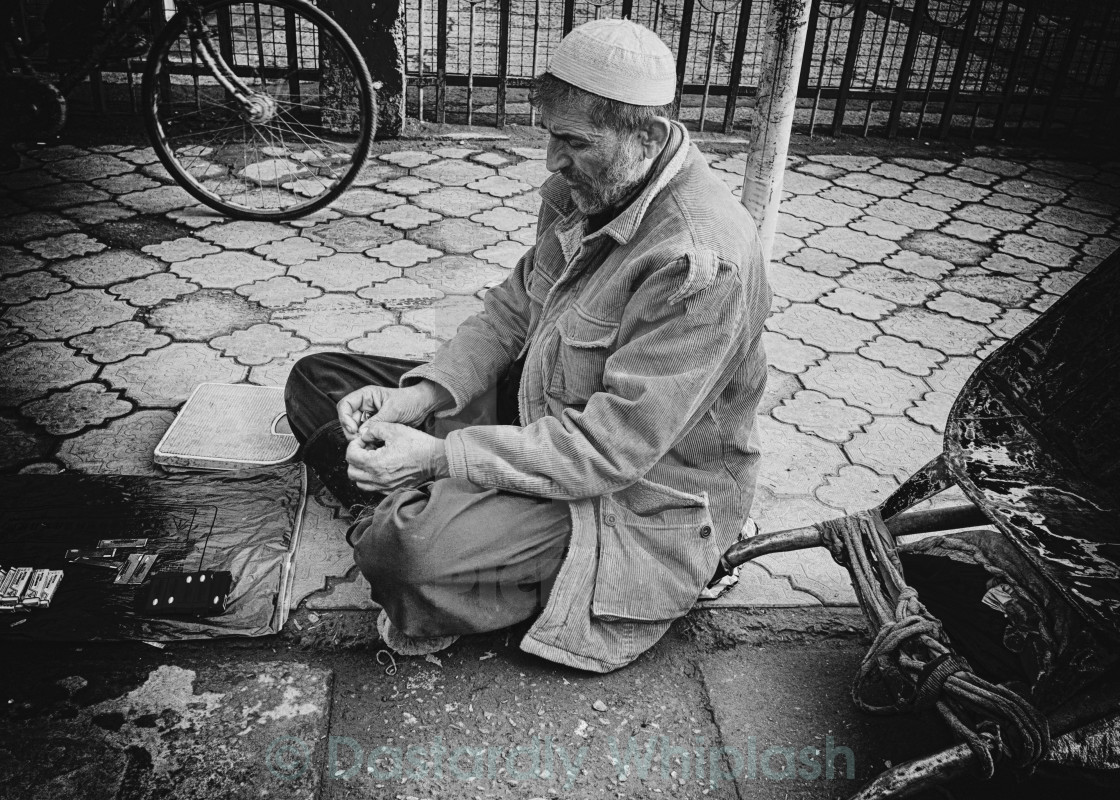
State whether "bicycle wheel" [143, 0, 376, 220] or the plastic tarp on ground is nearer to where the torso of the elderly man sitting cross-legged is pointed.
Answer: the plastic tarp on ground

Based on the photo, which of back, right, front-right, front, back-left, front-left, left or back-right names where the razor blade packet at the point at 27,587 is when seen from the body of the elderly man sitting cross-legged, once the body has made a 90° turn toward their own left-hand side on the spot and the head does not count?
back-right

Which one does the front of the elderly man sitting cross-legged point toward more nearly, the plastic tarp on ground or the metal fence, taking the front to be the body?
the plastic tarp on ground

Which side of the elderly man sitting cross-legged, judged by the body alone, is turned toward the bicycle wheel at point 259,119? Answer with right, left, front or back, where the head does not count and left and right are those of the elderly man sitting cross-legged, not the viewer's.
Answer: right

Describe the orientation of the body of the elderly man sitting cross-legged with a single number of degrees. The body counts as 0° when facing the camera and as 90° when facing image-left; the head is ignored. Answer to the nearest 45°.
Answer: approximately 45°

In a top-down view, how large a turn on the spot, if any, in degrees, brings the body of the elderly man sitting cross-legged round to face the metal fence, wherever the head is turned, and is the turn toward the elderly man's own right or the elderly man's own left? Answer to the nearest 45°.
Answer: approximately 135° to the elderly man's own right

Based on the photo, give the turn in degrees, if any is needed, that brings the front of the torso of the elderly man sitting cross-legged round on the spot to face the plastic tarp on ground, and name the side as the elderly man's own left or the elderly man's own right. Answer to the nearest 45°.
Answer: approximately 45° to the elderly man's own right

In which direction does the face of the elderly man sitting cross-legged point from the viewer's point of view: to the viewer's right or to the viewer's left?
to the viewer's left
